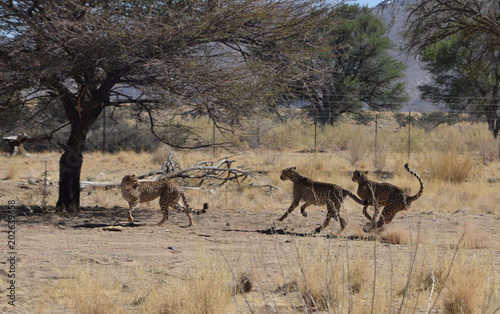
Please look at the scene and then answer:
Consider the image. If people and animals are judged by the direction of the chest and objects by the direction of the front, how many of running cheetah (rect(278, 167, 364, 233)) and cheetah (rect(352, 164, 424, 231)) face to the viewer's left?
2

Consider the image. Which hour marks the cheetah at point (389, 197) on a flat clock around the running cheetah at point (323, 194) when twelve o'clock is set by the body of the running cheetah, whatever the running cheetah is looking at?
The cheetah is roughly at 6 o'clock from the running cheetah.

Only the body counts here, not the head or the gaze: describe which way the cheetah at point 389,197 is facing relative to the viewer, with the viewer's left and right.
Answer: facing to the left of the viewer

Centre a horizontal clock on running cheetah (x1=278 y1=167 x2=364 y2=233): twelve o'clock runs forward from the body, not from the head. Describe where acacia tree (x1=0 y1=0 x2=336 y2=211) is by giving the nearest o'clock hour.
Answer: The acacia tree is roughly at 12 o'clock from the running cheetah.

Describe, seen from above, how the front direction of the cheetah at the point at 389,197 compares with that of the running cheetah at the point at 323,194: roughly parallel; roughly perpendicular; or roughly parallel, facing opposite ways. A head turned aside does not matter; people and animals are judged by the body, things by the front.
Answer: roughly parallel

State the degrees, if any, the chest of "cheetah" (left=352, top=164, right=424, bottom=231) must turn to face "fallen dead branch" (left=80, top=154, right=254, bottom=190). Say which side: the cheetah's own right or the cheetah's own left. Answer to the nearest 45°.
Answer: approximately 45° to the cheetah's own right

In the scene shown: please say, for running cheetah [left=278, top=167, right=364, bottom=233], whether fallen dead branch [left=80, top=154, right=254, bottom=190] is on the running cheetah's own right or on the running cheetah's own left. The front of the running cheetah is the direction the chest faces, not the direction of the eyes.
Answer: on the running cheetah's own right

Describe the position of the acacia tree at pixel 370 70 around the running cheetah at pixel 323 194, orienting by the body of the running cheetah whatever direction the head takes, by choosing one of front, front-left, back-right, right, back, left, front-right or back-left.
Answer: right

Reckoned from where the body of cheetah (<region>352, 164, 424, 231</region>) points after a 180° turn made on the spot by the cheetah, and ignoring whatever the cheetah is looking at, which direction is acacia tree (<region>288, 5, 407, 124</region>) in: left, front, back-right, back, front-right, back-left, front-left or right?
left

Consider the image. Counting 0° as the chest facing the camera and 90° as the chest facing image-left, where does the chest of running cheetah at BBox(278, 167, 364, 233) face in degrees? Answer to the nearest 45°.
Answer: approximately 90°

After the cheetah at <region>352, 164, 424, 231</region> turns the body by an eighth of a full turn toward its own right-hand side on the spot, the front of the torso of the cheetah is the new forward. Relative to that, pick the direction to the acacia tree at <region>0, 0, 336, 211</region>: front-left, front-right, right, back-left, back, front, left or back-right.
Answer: front-left
